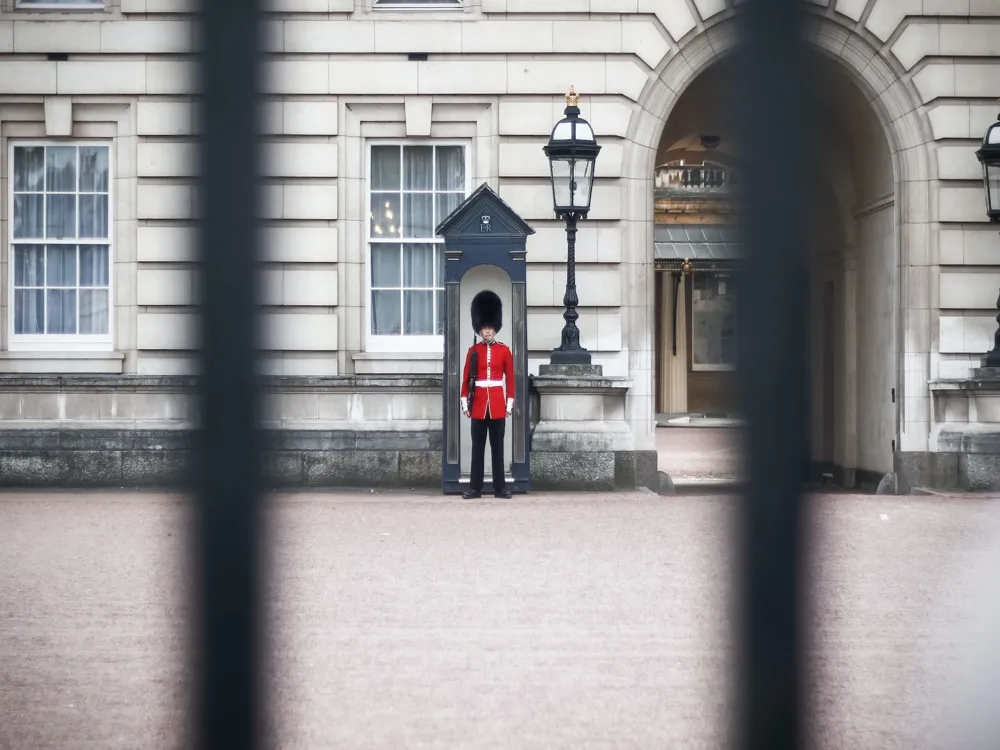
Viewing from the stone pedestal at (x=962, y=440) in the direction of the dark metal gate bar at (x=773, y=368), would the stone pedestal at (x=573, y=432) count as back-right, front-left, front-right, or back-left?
front-right

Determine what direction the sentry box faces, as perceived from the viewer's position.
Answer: facing the viewer

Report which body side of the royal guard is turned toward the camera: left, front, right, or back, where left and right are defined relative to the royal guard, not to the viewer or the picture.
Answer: front

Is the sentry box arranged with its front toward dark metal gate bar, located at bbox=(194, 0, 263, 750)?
yes

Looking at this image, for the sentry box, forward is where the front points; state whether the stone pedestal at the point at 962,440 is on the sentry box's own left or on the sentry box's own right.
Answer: on the sentry box's own left

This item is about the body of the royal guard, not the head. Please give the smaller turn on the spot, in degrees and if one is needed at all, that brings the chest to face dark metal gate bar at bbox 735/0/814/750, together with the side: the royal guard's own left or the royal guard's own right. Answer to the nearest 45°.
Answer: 0° — they already face it

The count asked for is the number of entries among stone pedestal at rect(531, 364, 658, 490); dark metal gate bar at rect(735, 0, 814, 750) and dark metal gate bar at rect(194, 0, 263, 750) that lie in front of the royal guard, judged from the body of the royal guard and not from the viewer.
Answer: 2

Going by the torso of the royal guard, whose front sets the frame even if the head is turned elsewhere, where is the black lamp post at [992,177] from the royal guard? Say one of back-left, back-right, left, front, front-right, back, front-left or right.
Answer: left

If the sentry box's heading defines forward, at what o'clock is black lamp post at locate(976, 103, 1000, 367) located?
The black lamp post is roughly at 9 o'clock from the sentry box.

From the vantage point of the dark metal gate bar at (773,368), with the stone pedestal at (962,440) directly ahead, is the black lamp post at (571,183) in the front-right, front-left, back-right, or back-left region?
front-left

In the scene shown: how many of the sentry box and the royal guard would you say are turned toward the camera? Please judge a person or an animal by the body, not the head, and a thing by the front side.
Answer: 2

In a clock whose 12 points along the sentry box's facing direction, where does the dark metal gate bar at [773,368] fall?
The dark metal gate bar is roughly at 12 o'clock from the sentry box.
